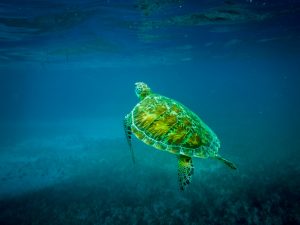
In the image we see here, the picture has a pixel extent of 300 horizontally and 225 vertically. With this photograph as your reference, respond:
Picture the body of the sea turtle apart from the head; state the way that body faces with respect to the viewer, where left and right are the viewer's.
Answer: facing away from the viewer and to the left of the viewer
